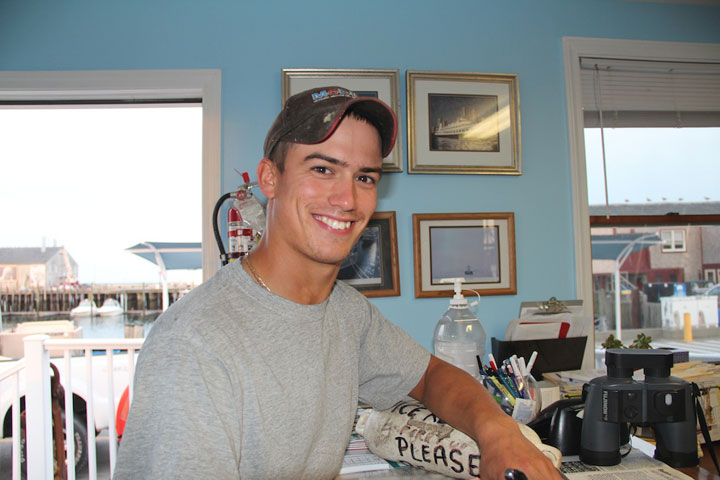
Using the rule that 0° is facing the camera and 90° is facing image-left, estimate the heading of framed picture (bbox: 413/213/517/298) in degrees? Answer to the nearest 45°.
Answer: approximately 0°

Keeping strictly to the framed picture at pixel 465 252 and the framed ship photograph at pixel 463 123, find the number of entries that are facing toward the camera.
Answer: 2

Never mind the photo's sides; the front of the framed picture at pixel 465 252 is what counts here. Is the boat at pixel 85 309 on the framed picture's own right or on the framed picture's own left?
on the framed picture's own right

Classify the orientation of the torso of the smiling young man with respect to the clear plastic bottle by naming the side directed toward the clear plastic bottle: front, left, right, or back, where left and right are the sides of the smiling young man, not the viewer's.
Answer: left

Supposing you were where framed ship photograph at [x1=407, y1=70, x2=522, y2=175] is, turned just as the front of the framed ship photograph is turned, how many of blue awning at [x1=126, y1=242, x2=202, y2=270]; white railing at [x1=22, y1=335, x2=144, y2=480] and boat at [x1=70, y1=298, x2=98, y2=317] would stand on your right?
3

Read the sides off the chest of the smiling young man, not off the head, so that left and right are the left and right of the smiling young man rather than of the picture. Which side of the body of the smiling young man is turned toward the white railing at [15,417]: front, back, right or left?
back

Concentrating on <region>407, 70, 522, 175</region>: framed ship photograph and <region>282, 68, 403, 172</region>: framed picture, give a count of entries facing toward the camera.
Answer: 2

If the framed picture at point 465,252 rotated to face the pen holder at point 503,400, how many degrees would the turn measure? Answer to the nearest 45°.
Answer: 0° — it already faces it
